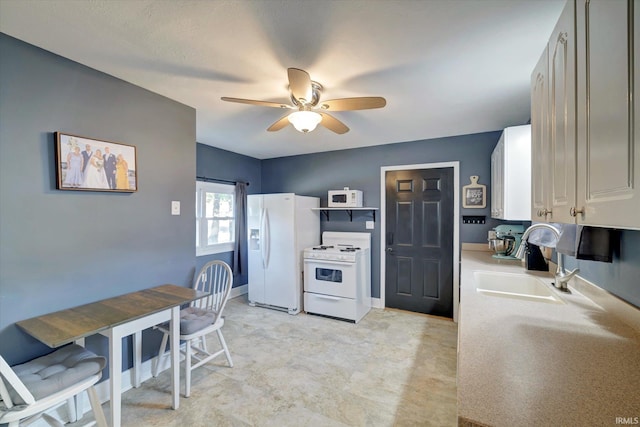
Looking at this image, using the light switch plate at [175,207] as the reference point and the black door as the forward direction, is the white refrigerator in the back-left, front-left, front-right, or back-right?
front-left

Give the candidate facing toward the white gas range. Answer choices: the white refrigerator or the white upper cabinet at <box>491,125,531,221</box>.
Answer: the white upper cabinet

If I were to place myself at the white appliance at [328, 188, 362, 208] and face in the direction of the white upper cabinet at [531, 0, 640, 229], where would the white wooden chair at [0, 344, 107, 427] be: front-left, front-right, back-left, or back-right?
front-right

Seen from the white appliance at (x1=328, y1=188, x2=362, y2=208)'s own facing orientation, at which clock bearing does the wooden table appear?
The wooden table is roughly at 1 o'clock from the white appliance.

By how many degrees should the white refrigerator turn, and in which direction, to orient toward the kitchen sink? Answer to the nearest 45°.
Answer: approximately 90° to its left

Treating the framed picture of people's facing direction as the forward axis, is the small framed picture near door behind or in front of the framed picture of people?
in front

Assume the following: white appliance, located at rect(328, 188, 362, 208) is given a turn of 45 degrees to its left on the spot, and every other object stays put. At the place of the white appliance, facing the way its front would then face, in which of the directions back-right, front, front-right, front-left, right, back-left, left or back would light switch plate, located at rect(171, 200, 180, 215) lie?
right

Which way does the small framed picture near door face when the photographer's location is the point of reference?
facing the viewer

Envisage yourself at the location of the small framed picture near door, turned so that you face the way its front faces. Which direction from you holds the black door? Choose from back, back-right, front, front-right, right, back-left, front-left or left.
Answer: right

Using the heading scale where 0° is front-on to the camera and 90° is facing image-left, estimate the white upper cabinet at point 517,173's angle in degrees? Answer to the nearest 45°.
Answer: approximately 90°

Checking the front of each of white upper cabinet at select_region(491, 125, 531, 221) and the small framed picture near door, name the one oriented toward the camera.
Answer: the small framed picture near door

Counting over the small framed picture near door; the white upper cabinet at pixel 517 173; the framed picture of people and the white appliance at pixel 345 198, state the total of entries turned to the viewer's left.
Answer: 1

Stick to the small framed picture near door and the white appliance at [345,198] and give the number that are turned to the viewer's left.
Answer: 0

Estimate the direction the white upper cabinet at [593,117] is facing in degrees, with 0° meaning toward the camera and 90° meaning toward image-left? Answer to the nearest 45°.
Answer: approximately 45°

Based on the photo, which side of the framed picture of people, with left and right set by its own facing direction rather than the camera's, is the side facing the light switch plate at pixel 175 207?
left

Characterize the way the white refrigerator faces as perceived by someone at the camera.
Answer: facing the viewer and to the left of the viewer

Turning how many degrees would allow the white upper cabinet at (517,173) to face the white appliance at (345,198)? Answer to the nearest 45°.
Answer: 0° — it already faces it

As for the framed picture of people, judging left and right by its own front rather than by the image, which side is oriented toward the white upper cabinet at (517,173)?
front
